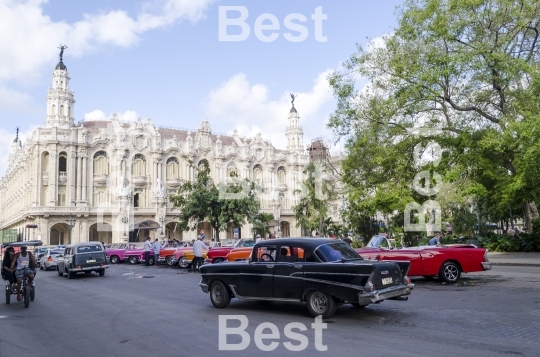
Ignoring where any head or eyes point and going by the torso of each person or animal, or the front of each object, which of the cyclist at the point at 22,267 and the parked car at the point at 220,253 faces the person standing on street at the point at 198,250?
the parked car

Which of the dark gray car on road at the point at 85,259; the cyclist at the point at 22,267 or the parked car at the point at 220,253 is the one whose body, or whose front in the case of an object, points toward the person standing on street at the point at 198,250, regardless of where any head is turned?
the parked car at the point at 220,253

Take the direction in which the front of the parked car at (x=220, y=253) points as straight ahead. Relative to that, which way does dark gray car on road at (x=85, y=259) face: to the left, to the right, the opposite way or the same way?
to the right

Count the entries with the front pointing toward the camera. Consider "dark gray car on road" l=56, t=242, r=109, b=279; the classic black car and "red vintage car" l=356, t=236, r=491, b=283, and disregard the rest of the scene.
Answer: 0

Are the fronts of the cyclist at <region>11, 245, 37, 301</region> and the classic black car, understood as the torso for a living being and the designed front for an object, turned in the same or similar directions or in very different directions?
very different directions
